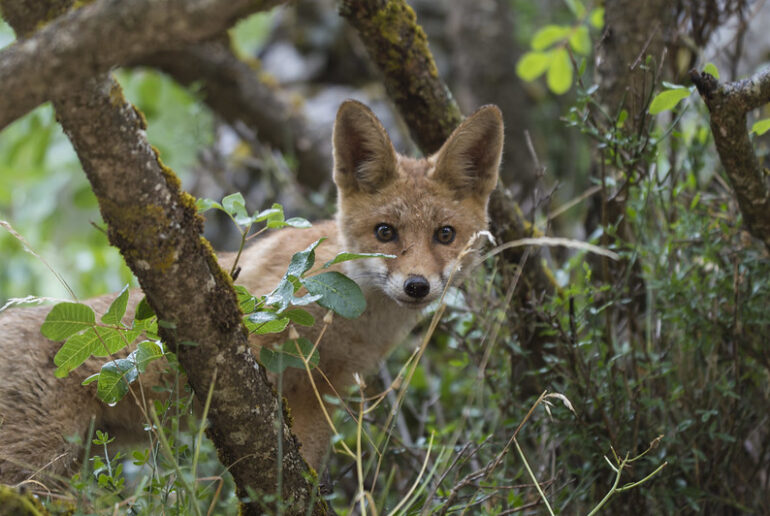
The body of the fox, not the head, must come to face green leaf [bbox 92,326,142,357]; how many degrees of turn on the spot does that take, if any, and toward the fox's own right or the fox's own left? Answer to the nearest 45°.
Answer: approximately 135° to the fox's own right

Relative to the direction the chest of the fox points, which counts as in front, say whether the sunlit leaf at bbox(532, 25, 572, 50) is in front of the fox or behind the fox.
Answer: in front

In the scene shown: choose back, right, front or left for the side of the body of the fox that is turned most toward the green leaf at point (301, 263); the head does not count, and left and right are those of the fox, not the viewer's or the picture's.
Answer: right

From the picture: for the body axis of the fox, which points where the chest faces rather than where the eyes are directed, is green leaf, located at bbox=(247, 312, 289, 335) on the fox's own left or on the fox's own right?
on the fox's own right

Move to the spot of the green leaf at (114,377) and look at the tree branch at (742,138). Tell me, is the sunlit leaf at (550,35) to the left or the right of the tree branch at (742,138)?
left

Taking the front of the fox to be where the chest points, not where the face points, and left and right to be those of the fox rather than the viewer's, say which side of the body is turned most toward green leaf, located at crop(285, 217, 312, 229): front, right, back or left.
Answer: right

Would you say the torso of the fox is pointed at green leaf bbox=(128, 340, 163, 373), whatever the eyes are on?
no

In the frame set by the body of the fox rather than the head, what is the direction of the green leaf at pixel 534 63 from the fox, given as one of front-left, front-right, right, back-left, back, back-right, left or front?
front-left

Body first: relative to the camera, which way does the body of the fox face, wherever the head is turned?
to the viewer's right

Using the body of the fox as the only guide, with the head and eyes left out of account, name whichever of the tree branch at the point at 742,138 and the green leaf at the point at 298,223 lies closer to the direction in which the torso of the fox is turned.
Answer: the tree branch

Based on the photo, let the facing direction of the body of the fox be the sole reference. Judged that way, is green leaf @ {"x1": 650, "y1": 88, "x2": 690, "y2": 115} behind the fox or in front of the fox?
in front

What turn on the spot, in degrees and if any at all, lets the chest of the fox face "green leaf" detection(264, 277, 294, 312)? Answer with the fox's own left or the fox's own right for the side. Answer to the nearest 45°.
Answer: approximately 90° to the fox's own right
